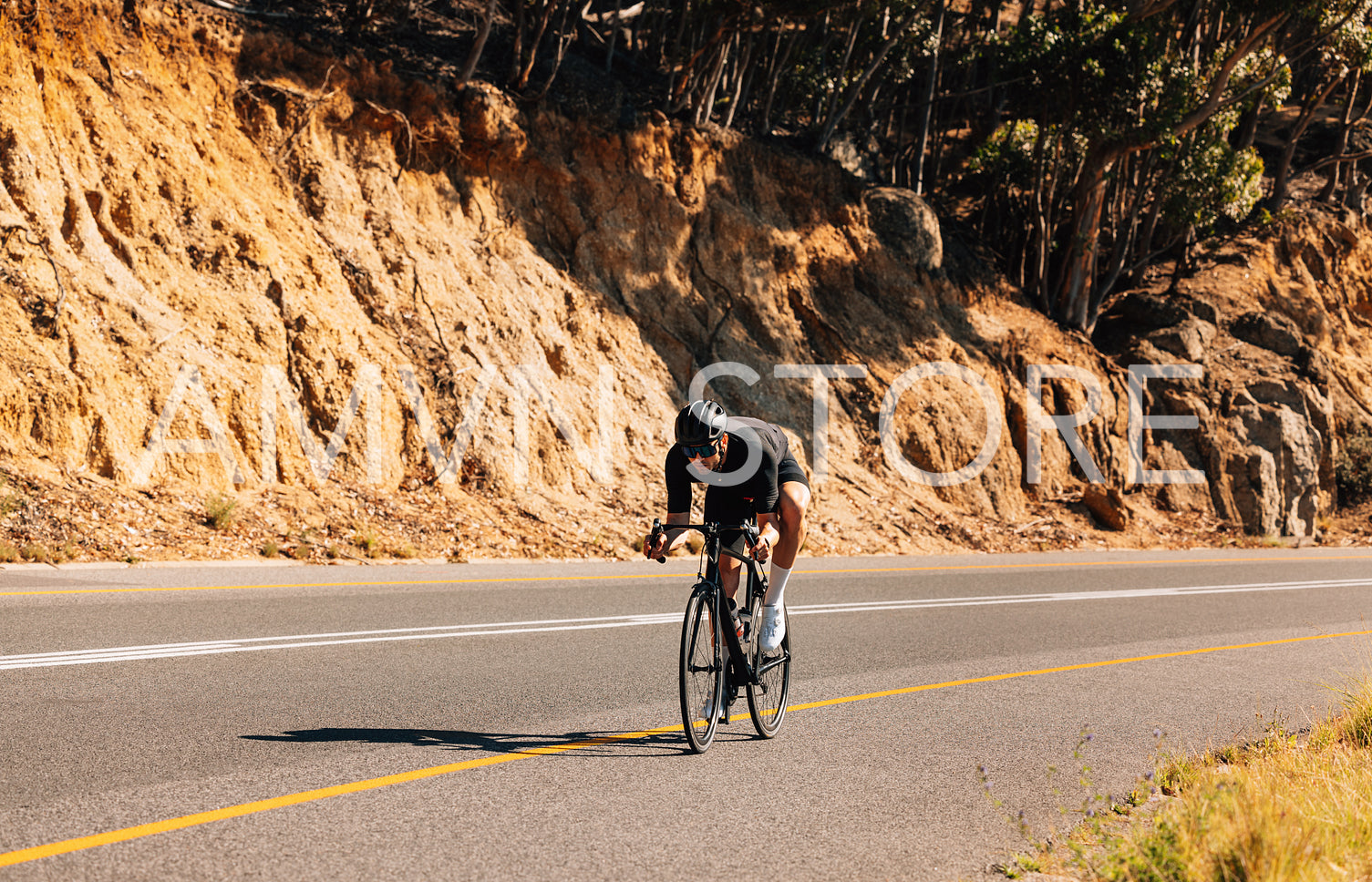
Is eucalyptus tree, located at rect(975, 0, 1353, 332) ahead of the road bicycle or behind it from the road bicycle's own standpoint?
behind

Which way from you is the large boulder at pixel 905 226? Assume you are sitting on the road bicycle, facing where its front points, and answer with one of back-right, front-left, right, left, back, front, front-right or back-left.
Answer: back

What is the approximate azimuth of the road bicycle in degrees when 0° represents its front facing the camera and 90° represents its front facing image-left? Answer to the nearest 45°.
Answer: approximately 0°

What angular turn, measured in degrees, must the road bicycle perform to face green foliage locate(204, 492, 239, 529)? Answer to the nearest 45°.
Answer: approximately 135° to its right

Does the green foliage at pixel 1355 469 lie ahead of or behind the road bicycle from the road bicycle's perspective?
behind
